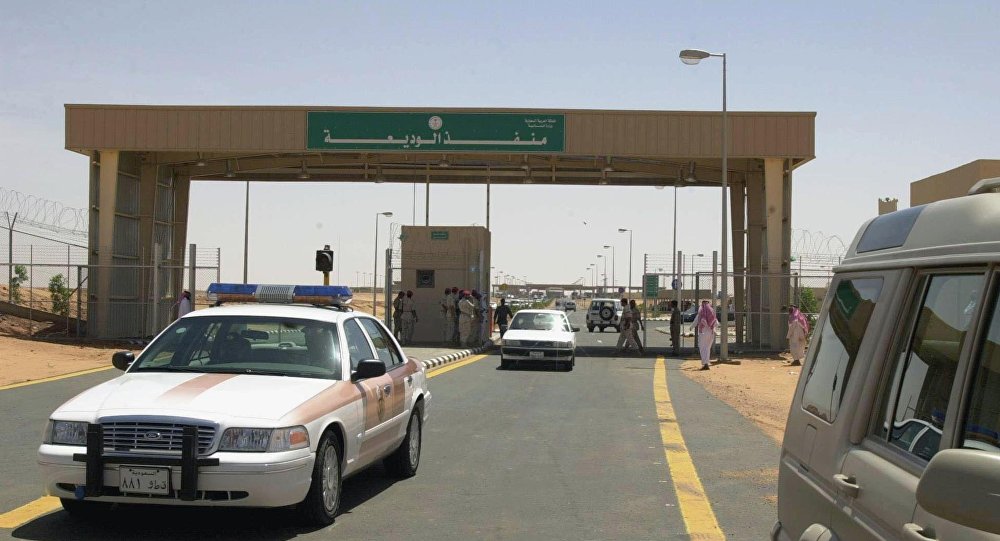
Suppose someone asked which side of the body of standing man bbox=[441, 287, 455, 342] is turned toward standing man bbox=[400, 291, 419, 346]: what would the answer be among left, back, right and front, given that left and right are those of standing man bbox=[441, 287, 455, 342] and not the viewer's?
right

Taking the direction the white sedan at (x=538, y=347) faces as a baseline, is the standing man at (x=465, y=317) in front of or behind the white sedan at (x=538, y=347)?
behind

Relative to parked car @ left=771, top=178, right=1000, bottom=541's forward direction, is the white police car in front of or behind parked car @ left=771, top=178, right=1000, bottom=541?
behind

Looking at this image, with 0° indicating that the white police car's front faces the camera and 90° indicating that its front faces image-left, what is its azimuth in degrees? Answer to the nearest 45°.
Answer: approximately 45°

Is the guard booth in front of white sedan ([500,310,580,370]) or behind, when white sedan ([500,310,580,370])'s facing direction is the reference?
behind

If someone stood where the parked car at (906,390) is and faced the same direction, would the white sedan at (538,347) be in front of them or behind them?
behind

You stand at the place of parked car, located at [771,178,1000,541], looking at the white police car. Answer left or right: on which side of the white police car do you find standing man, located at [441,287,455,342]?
right

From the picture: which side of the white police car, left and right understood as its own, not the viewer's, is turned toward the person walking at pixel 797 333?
back
